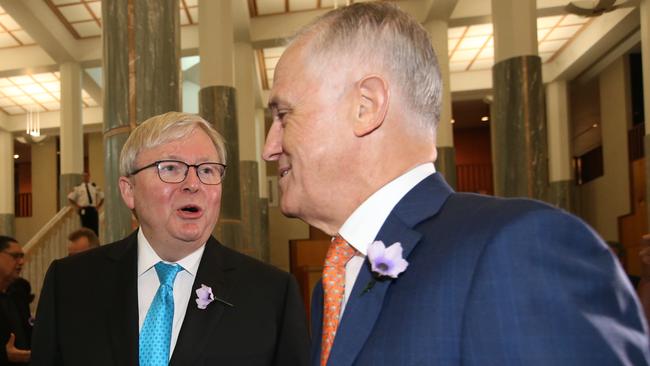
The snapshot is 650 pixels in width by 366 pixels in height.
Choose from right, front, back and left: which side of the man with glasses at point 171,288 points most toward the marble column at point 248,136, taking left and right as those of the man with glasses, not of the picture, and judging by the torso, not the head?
back

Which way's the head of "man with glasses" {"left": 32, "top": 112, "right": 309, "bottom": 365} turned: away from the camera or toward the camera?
toward the camera

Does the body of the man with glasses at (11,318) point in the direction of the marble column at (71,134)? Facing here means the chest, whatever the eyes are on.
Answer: no

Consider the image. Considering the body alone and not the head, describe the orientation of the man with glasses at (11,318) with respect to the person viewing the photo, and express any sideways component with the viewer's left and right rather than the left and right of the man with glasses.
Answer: facing to the right of the viewer

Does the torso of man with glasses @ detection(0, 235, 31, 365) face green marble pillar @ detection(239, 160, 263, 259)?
no

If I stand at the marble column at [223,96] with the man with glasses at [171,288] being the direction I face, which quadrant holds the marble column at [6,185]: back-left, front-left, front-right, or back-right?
back-right

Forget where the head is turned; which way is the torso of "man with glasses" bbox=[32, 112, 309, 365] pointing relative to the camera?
toward the camera

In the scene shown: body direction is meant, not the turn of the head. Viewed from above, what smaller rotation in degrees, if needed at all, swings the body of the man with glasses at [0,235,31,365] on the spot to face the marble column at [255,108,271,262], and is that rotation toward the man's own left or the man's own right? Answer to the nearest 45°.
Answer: approximately 45° to the man's own left

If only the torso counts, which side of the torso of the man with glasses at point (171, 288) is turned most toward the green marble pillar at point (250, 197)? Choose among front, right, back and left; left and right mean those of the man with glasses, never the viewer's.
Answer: back

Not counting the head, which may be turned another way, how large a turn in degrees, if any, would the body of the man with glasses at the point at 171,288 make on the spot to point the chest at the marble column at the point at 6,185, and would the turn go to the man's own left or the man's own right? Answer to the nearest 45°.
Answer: approximately 180°

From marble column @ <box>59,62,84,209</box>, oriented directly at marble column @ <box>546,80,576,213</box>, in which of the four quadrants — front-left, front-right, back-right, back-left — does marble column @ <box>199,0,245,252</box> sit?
front-right
